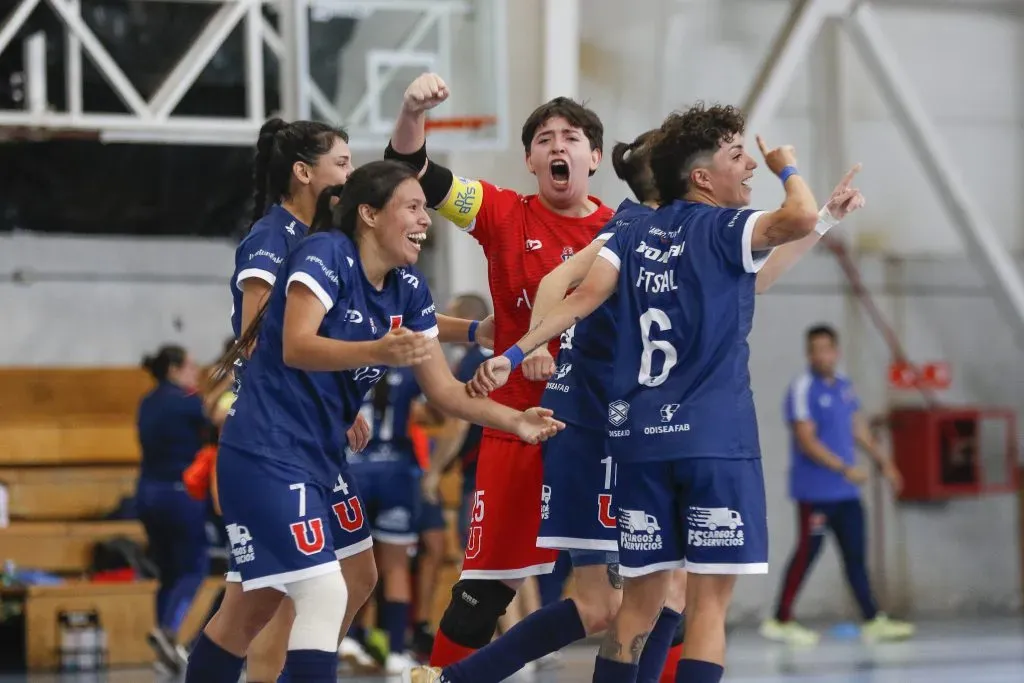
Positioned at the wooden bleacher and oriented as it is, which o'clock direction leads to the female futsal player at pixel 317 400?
The female futsal player is roughly at 12 o'clock from the wooden bleacher.

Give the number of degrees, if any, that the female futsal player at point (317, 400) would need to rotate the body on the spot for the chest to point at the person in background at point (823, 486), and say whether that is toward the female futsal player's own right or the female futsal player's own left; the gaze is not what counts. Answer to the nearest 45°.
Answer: approximately 90° to the female futsal player's own left

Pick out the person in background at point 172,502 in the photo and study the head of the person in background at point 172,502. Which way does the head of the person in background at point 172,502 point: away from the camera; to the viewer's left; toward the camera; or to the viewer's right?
to the viewer's right

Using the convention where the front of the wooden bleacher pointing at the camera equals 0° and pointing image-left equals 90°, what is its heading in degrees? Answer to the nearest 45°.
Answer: approximately 0°

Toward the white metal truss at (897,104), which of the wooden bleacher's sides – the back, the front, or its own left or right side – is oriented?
left

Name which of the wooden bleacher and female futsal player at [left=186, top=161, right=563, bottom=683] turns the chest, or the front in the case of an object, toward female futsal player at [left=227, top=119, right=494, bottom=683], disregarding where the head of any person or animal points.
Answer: the wooden bleacher

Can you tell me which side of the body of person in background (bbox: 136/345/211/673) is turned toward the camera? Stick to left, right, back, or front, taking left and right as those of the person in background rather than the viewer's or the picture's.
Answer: right

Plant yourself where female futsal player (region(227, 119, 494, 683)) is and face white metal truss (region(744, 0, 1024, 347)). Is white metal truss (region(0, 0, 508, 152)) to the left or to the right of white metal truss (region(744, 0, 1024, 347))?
left
